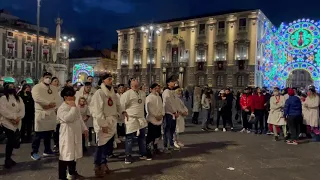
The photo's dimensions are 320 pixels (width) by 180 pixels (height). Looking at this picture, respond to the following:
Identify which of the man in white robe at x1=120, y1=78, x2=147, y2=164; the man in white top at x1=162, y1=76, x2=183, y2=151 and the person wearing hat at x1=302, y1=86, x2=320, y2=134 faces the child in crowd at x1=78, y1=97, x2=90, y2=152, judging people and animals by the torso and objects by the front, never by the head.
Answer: the person wearing hat

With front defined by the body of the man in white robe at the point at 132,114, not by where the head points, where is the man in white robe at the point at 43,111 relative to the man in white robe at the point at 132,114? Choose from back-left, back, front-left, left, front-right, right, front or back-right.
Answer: back-right

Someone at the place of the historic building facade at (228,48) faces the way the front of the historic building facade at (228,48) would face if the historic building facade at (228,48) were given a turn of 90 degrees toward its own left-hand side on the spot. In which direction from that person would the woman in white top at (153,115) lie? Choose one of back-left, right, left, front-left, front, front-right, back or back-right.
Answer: front-right

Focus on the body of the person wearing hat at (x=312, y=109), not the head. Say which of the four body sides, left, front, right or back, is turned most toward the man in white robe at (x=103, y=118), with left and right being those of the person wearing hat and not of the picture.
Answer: front

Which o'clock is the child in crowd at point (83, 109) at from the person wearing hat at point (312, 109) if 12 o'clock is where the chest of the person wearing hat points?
The child in crowd is roughly at 12 o'clock from the person wearing hat.

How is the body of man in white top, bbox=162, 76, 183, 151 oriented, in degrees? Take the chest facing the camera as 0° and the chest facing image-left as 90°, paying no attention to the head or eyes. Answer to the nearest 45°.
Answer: approximately 315°

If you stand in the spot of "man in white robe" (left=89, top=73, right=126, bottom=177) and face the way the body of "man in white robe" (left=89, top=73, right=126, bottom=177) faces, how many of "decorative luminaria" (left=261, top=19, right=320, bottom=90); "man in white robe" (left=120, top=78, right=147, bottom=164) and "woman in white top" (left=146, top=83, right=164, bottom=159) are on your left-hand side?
3

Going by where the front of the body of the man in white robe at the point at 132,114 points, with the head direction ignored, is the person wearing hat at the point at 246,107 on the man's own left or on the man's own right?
on the man's own left

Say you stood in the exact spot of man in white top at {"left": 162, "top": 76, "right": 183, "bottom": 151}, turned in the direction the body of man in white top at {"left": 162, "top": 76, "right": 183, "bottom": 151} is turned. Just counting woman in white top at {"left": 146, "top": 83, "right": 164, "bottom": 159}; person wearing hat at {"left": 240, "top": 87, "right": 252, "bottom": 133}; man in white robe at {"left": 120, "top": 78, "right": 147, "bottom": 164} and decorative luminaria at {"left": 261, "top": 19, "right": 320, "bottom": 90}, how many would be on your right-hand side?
2

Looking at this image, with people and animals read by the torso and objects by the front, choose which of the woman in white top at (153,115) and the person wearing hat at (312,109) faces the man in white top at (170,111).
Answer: the person wearing hat

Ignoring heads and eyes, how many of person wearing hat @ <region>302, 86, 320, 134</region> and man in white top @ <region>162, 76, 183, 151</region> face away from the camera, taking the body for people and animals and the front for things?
0
